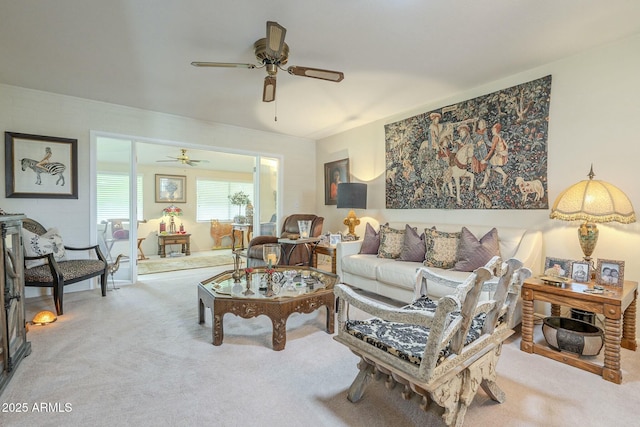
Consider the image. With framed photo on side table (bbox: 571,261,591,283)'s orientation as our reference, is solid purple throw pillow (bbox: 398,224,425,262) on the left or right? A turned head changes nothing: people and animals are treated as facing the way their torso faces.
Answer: on its right

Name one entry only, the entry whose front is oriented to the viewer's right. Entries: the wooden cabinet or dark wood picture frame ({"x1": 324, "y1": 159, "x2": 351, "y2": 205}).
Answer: the wooden cabinet

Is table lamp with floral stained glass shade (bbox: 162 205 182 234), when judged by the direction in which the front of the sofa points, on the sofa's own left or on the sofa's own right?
on the sofa's own right

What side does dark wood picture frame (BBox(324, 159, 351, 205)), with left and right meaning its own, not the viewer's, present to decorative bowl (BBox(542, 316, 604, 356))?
left

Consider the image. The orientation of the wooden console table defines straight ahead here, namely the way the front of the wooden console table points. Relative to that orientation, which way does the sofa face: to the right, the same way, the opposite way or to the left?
to the right

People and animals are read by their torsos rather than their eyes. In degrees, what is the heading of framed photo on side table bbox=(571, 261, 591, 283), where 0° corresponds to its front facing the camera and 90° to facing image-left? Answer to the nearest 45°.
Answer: approximately 0°

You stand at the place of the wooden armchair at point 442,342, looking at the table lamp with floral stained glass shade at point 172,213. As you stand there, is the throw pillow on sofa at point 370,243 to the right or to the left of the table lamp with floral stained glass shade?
right

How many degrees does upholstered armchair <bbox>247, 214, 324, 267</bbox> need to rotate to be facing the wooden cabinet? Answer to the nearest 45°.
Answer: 0° — it already faces it

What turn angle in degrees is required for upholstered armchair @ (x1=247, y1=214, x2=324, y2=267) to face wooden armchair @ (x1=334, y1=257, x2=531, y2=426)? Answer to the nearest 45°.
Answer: approximately 45° to its left

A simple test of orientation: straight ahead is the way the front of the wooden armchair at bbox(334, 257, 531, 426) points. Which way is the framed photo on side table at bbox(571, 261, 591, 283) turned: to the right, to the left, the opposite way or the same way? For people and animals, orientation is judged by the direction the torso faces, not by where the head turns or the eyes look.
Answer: to the left
